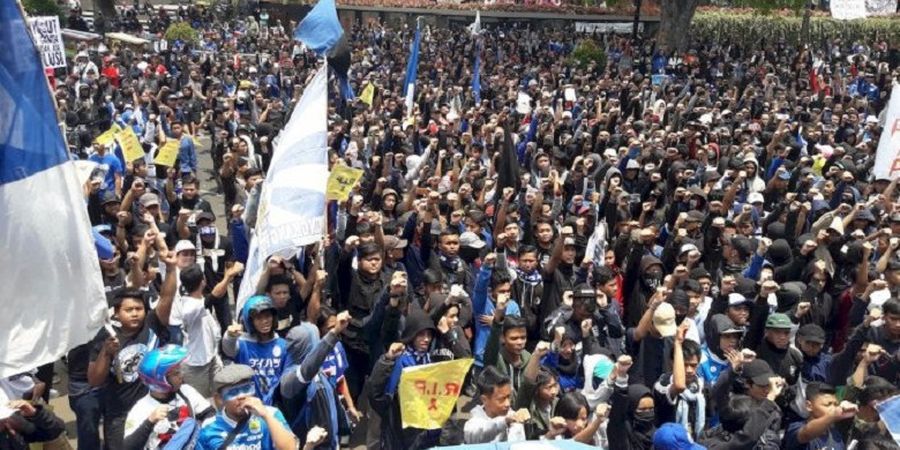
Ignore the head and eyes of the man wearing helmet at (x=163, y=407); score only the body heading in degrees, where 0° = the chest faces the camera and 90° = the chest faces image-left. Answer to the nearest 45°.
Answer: approximately 315°

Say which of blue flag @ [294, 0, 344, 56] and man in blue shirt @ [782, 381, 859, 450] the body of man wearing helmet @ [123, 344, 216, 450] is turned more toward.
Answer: the man in blue shirt

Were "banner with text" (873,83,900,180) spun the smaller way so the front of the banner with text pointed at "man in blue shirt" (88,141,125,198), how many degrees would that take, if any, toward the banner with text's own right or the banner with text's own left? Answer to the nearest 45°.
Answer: approximately 45° to the banner with text's own right

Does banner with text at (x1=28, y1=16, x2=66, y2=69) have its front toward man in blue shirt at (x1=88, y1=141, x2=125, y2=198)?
yes

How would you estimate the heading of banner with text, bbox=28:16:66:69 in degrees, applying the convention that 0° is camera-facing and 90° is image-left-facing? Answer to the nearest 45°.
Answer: approximately 0°

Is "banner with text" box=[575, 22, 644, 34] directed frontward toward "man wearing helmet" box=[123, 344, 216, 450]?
yes

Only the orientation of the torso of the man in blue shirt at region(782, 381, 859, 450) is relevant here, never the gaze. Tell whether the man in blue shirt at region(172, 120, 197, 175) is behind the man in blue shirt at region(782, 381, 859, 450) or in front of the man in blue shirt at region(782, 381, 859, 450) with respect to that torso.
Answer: behind
